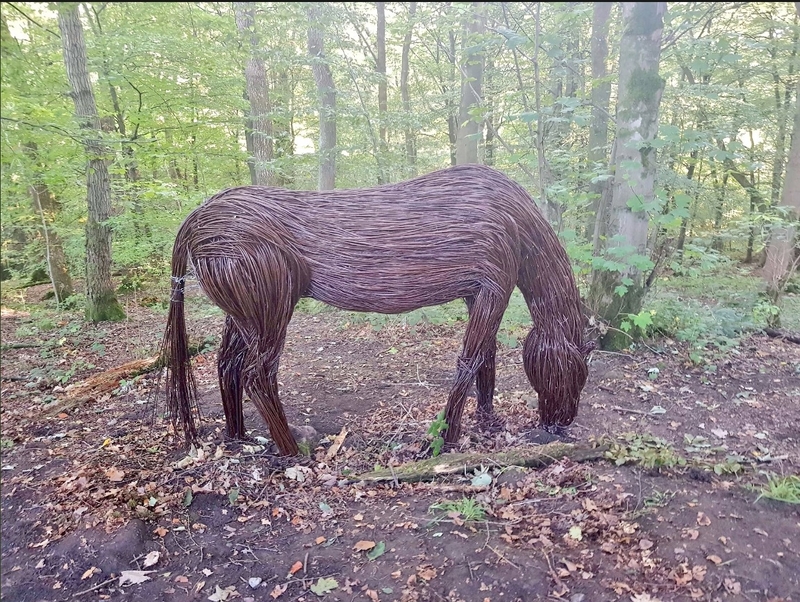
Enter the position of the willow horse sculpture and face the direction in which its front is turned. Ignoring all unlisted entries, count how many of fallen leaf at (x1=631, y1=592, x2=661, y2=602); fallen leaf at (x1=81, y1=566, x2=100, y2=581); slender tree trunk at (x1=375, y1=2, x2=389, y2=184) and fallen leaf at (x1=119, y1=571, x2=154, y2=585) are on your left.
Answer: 1

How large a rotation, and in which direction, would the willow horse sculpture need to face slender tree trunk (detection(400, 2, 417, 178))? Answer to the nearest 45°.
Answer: approximately 90° to its left

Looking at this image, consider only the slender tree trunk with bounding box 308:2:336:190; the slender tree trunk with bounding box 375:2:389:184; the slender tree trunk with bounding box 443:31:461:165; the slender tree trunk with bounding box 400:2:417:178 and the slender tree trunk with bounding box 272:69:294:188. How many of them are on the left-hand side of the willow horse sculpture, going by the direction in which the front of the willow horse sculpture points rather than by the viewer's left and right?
5

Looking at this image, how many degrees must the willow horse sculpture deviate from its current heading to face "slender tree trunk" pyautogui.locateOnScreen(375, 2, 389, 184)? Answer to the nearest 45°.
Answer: approximately 90° to its left

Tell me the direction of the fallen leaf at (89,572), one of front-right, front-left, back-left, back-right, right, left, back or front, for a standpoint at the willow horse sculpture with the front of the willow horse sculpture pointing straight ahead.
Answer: back-right

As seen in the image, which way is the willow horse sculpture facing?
to the viewer's right

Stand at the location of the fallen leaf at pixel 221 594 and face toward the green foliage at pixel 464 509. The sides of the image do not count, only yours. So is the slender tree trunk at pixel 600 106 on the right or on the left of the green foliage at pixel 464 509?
left

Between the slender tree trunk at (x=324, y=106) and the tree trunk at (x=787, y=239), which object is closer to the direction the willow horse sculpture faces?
the tree trunk

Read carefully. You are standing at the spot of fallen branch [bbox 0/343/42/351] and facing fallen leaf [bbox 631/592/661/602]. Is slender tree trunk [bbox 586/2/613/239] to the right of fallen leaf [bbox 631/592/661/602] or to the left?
left

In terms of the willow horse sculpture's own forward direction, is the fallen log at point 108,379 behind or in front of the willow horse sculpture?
behind

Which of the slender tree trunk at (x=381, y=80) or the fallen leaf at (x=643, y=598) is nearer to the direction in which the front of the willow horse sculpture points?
the fallen leaf

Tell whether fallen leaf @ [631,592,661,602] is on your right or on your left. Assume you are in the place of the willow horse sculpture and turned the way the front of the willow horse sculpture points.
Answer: on your right

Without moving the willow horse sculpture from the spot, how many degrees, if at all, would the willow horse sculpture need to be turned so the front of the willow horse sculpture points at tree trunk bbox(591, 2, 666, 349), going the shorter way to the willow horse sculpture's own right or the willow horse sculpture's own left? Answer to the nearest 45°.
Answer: approximately 45° to the willow horse sculpture's own left

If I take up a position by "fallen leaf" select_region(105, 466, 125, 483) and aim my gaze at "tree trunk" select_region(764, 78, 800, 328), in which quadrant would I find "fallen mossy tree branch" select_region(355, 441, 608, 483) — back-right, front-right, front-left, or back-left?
front-right

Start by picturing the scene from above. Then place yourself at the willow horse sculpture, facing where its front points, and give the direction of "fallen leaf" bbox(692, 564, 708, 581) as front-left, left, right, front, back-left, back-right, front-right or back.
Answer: front-right

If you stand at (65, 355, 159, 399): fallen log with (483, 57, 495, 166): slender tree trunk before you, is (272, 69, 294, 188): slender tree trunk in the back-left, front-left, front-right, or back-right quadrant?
front-left
